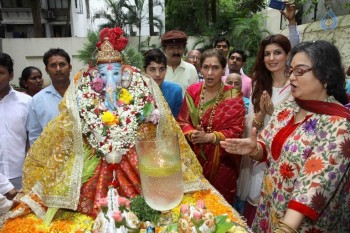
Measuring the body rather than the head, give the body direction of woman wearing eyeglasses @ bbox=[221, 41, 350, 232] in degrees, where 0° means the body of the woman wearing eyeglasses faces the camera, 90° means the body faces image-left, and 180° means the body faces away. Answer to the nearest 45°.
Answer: approximately 45°

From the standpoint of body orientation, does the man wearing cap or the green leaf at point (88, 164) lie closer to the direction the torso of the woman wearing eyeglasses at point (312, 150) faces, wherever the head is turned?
the green leaf

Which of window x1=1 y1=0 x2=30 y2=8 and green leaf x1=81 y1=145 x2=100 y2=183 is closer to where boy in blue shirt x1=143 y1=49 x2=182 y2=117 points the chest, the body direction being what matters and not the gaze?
the green leaf

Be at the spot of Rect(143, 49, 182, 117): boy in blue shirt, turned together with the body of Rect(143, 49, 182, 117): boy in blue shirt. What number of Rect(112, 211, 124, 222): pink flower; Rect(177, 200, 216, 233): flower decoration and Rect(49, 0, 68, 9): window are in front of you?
2

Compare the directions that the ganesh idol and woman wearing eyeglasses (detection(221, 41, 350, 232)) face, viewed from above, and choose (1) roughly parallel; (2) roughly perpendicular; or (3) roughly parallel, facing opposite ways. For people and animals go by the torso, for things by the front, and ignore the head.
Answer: roughly perpendicular

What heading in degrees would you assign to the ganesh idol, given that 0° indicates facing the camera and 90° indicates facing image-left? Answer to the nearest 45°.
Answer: approximately 0°

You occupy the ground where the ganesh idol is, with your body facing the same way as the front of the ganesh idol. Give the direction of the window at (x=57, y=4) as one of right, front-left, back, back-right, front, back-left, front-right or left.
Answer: back
